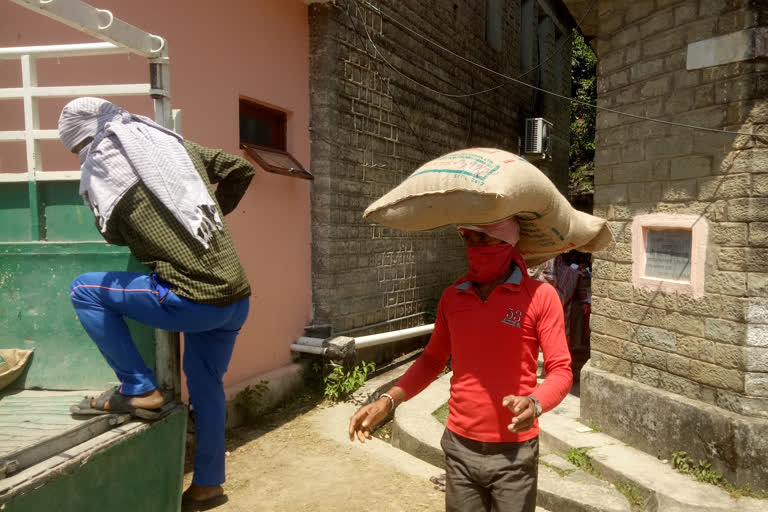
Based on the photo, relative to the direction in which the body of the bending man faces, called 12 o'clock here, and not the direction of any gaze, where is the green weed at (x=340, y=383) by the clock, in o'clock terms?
The green weed is roughly at 4 o'clock from the bending man.

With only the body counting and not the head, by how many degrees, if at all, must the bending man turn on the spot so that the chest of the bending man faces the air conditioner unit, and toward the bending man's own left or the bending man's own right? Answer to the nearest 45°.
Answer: approximately 135° to the bending man's own right

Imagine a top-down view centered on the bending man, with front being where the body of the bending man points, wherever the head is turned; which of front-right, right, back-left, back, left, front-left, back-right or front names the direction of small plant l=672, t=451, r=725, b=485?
back

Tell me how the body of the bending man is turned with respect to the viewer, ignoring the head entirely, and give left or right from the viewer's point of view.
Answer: facing to the left of the viewer

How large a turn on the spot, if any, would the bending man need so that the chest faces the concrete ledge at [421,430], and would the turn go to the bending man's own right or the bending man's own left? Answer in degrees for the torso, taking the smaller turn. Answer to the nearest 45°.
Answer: approximately 135° to the bending man's own right

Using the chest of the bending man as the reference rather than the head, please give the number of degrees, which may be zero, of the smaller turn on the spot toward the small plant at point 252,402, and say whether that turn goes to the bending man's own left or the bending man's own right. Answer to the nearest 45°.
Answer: approximately 90° to the bending man's own right

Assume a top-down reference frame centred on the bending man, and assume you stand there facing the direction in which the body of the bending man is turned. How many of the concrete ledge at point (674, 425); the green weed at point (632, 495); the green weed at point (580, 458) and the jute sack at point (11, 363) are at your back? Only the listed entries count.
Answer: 3

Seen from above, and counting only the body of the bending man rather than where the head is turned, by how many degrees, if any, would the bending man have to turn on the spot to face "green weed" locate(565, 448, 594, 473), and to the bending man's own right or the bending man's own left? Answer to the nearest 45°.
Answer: approximately 180°
